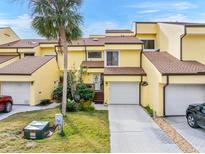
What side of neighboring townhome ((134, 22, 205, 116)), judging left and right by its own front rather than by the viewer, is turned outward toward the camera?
front

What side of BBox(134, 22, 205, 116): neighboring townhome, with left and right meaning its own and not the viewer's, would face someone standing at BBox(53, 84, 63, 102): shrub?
right

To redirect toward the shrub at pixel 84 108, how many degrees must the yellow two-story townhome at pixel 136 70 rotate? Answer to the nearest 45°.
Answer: approximately 45° to its right

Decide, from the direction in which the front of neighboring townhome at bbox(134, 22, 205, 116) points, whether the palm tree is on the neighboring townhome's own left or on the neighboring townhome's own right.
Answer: on the neighboring townhome's own right

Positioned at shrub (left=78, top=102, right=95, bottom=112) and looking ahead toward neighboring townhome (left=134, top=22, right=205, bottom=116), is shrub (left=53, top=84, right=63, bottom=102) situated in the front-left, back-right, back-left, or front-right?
back-left

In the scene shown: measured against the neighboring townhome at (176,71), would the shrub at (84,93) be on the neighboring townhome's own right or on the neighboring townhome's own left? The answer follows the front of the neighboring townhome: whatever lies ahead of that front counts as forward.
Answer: on the neighboring townhome's own right

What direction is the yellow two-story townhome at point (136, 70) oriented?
toward the camera
